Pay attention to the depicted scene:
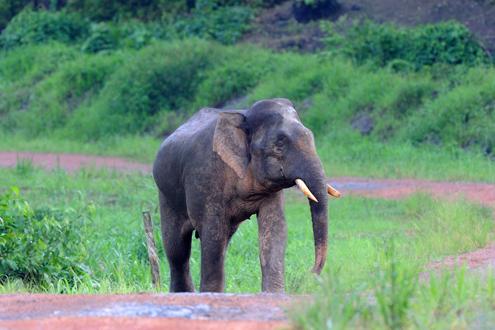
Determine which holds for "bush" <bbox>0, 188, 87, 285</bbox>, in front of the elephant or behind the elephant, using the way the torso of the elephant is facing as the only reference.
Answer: behind

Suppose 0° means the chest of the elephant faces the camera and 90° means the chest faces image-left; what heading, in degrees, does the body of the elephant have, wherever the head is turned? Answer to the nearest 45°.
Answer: approximately 315°

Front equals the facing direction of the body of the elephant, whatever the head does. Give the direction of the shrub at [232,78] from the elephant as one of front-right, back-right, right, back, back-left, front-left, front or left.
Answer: back-left

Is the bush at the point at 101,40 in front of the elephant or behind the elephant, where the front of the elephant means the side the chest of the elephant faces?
behind

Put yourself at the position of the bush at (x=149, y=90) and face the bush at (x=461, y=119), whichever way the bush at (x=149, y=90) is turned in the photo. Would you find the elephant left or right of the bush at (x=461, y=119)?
right

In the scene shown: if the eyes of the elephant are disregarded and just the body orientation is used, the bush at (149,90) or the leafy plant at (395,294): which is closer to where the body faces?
the leafy plant

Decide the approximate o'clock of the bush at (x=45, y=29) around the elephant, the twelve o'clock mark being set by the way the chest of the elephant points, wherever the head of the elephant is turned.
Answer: The bush is roughly at 7 o'clock from the elephant.

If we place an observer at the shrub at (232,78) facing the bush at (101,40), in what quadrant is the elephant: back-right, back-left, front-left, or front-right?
back-left

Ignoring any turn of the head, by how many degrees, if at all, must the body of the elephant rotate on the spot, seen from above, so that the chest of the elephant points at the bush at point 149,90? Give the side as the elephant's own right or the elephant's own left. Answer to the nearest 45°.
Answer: approximately 135° to the elephant's own left

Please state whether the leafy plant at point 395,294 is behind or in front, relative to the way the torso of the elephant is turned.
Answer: in front

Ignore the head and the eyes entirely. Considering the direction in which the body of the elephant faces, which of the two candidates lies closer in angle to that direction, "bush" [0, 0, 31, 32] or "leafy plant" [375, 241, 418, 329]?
the leafy plant
